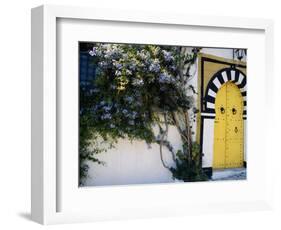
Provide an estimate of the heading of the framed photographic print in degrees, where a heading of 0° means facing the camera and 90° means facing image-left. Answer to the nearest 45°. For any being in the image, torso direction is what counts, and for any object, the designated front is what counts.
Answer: approximately 315°
